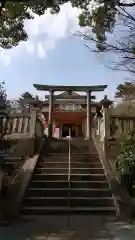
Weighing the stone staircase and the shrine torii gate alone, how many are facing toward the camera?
2

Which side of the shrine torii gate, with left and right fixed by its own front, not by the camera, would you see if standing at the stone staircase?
front

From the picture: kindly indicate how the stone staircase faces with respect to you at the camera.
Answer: facing the viewer

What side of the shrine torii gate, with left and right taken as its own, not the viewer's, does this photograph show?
front

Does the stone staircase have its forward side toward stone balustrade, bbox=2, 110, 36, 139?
no

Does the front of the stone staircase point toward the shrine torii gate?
no

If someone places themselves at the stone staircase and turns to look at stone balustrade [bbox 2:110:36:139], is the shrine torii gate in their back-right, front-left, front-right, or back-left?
front-right

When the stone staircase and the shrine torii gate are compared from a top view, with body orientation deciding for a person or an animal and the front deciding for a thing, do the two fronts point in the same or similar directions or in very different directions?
same or similar directions
